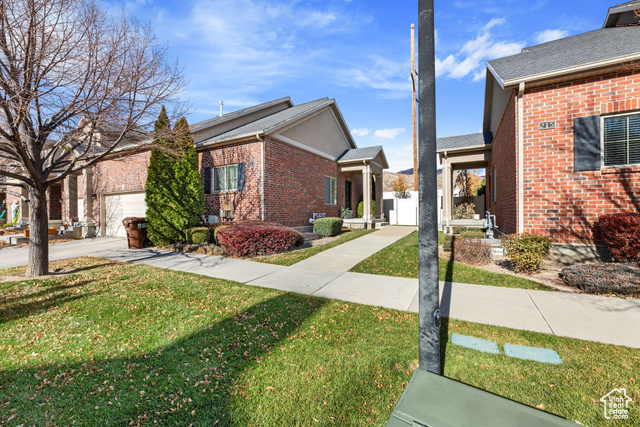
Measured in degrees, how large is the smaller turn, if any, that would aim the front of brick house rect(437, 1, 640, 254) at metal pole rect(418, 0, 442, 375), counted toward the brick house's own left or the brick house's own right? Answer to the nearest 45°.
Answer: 0° — it already faces it

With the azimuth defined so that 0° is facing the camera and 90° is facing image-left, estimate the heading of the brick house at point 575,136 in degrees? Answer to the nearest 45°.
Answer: approximately 0°

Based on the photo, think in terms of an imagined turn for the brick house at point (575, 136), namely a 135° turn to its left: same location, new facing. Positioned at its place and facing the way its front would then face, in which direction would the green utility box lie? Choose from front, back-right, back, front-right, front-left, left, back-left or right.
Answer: back-right

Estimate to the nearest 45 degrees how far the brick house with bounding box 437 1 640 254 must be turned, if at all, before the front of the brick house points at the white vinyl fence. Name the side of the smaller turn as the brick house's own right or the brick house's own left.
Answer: approximately 135° to the brick house's own right

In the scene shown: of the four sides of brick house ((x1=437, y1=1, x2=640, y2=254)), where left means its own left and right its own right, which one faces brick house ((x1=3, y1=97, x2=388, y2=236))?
right

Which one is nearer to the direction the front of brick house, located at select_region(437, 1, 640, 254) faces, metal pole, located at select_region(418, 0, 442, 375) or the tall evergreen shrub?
the metal pole

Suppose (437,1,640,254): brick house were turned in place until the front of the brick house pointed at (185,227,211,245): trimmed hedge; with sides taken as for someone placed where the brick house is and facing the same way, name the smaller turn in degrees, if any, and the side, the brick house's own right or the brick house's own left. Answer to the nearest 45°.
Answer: approximately 90° to the brick house's own right
